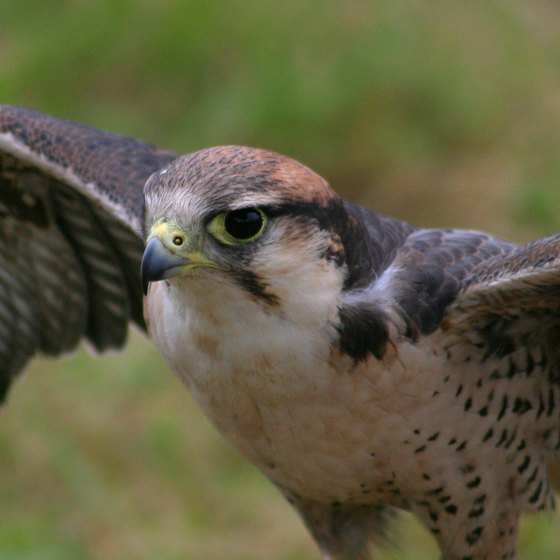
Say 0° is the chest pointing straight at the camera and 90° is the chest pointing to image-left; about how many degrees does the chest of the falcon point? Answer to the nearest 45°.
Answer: approximately 45°
